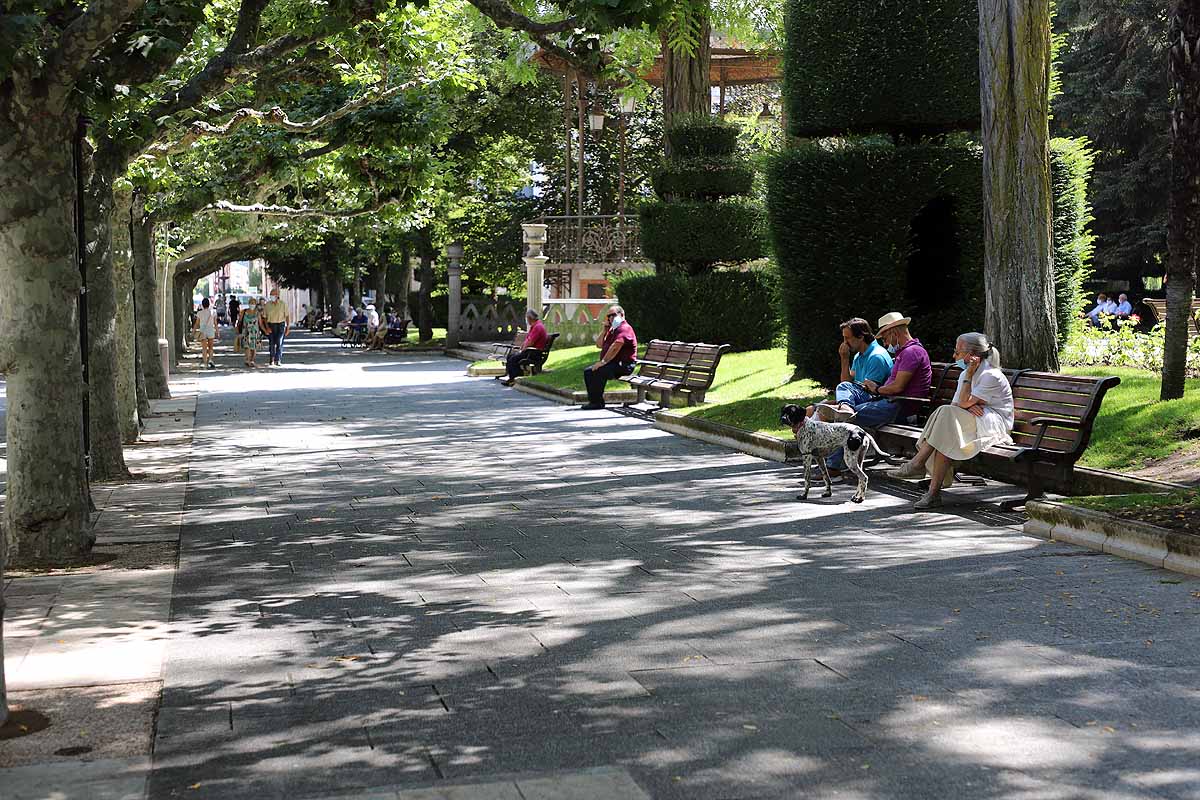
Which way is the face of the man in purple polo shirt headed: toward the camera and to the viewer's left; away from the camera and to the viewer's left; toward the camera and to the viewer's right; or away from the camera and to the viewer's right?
toward the camera and to the viewer's left

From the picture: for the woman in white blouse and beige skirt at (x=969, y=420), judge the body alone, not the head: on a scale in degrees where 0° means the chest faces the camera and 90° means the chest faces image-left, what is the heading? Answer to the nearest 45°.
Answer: approximately 90°

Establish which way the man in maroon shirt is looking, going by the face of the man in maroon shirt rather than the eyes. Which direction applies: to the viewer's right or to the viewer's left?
to the viewer's left

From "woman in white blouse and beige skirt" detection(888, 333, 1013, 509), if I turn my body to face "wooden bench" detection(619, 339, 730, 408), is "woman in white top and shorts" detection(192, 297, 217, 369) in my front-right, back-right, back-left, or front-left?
front-left

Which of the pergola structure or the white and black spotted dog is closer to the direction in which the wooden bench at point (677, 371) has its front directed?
the white and black spotted dog

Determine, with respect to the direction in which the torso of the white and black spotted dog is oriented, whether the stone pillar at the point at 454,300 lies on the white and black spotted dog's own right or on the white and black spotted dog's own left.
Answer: on the white and black spotted dog's own right

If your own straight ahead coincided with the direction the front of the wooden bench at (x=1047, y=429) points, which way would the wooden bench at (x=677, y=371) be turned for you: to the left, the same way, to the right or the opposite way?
the same way

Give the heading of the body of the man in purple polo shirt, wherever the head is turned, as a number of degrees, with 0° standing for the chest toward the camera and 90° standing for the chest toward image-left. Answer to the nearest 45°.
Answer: approximately 90°

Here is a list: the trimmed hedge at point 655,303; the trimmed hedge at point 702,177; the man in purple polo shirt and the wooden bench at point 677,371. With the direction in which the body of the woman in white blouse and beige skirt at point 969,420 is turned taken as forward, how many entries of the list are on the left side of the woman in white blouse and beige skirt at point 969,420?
0

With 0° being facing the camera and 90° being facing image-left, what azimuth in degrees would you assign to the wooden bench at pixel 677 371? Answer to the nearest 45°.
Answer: approximately 45°

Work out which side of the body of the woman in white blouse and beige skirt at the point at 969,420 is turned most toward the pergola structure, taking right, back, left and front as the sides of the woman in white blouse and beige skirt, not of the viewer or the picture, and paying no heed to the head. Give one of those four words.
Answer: right

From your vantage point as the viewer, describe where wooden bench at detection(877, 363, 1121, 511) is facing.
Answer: facing the viewer and to the left of the viewer

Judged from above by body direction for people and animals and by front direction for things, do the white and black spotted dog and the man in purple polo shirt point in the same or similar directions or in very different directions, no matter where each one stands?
same or similar directions

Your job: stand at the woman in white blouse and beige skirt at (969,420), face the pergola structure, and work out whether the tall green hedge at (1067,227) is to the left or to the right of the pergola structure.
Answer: right

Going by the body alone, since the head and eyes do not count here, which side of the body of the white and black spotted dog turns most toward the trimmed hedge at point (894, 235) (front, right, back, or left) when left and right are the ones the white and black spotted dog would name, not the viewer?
right

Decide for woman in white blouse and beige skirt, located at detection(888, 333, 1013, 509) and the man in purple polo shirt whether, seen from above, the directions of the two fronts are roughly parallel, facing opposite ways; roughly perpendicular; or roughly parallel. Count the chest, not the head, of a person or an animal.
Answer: roughly parallel

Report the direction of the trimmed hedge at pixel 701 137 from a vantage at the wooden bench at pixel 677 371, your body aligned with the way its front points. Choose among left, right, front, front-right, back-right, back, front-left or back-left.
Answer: back-right

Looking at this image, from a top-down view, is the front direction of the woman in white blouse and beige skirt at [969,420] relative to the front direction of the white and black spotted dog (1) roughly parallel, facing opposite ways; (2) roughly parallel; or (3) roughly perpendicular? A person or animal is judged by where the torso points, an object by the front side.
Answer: roughly parallel
